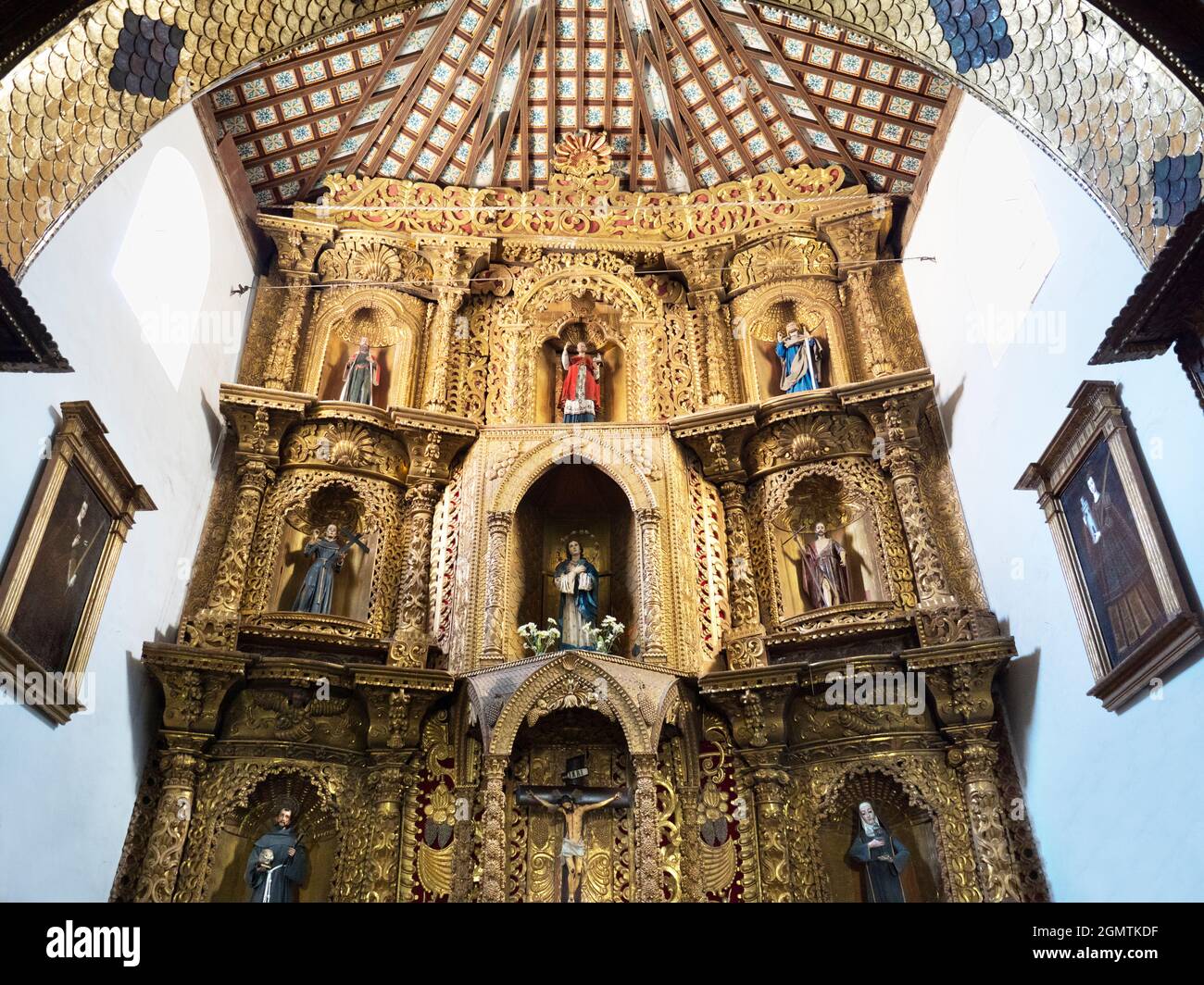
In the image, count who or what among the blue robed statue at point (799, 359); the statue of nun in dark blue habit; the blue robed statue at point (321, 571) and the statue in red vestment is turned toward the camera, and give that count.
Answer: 4

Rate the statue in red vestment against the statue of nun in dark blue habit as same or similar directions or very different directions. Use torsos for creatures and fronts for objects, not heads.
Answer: same or similar directions

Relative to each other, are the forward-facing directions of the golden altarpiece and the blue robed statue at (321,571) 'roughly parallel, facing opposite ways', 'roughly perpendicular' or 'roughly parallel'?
roughly parallel

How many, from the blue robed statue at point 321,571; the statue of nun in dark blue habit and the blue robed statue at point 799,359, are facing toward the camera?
3

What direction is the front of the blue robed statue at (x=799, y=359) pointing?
toward the camera

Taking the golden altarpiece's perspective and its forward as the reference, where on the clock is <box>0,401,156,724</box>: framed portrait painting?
The framed portrait painting is roughly at 2 o'clock from the golden altarpiece.

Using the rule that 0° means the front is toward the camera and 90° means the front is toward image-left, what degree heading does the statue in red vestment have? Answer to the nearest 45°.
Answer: approximately 0°

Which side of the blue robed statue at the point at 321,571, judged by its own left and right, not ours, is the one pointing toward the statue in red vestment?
left

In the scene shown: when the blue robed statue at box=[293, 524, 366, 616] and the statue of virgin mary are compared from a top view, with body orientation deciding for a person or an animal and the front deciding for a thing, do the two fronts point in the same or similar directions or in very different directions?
same or similar directions

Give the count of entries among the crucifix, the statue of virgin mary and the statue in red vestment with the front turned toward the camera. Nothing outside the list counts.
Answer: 3

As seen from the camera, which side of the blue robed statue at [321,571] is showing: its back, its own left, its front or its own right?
front

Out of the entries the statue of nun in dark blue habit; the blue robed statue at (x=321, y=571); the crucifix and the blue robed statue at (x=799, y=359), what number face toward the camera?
4

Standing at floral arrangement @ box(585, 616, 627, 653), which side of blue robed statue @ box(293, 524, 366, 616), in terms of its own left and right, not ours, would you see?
left

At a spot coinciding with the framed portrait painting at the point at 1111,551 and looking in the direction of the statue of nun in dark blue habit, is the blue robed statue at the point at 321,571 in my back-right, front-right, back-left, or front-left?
front-left

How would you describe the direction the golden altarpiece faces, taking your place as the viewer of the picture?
facing the viewer
